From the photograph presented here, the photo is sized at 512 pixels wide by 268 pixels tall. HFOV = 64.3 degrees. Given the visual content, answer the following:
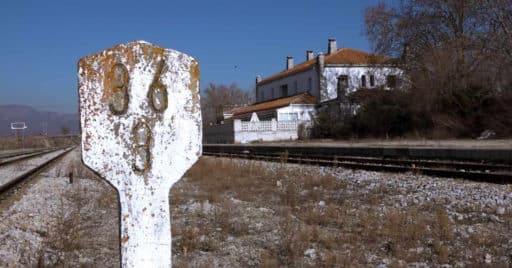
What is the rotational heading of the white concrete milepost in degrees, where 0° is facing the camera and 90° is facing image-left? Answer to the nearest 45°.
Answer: approximately 0°

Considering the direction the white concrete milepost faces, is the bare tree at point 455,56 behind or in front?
behind
